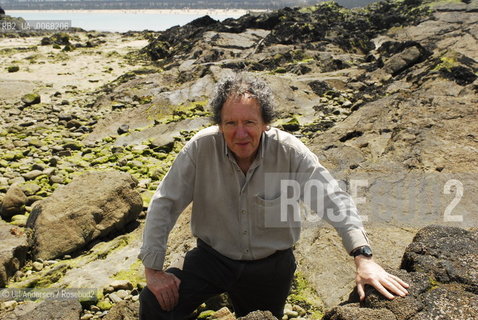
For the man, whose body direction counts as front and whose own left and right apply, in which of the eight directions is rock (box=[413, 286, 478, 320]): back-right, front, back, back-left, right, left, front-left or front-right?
front-left

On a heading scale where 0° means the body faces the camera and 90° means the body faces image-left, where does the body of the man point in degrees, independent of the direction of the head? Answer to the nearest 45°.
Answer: approximately 0°

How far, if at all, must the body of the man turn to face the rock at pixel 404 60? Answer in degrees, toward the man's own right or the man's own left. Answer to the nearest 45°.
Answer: approximately 180°

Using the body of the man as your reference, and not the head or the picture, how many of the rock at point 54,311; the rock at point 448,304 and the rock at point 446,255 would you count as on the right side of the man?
1

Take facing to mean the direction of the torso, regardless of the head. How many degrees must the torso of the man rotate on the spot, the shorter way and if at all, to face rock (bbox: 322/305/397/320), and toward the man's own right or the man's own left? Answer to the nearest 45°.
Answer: approximately 45° to the man's own left

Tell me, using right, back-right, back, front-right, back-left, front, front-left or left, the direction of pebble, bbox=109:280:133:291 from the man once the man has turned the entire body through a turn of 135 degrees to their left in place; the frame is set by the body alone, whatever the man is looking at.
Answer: left

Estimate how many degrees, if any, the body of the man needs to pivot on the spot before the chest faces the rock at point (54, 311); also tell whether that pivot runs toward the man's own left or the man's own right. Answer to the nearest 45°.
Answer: approximately 90° to the man's own right

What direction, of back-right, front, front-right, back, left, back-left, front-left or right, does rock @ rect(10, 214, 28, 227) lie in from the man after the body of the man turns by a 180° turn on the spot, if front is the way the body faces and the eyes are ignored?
front-left

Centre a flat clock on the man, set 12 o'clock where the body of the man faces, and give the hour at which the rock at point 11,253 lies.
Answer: The rock is roughly at 4 o'clock from the man.

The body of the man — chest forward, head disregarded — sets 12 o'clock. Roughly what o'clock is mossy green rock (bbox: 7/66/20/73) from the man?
The mossy green rock is roughly at 5 o'clock from the man.
